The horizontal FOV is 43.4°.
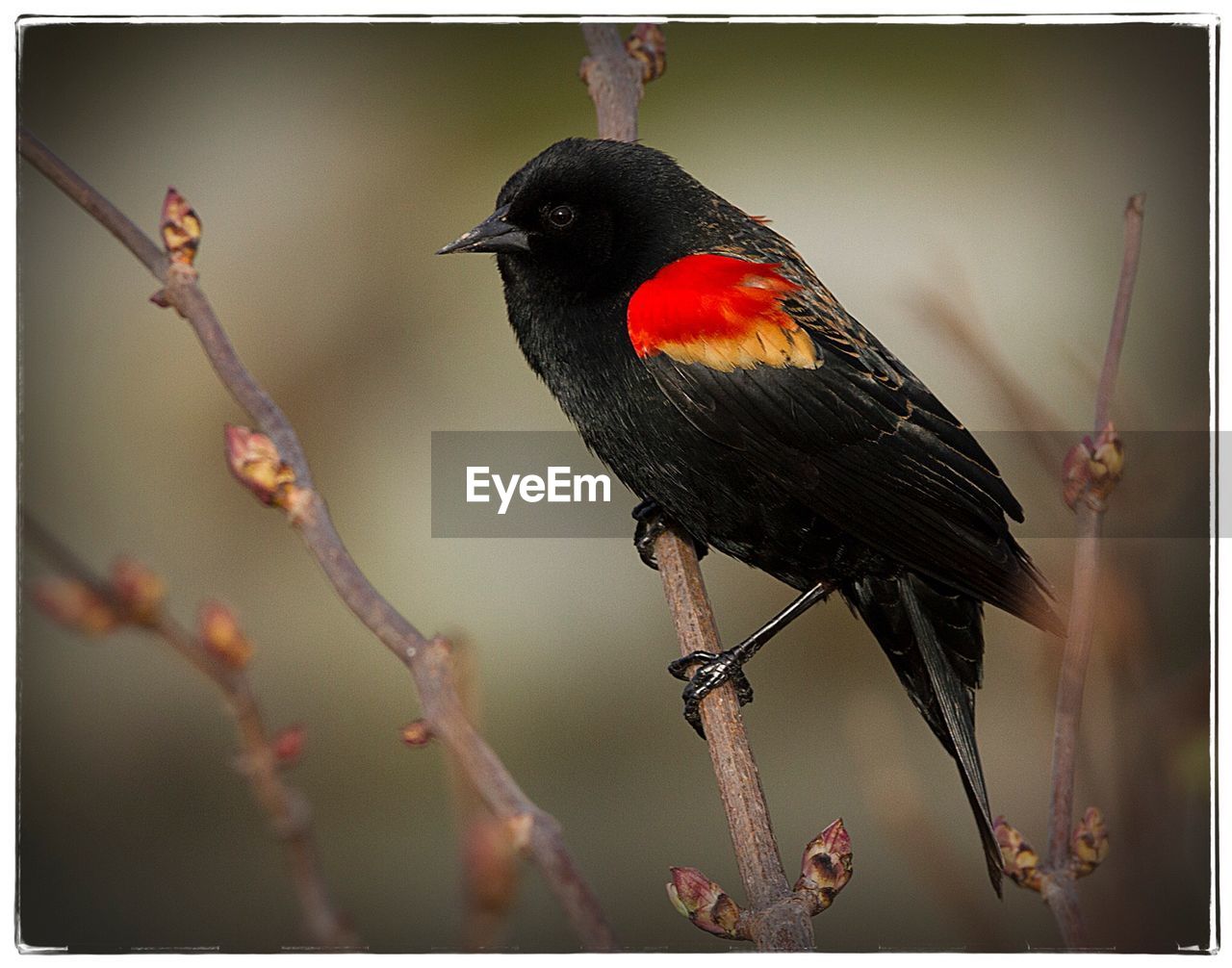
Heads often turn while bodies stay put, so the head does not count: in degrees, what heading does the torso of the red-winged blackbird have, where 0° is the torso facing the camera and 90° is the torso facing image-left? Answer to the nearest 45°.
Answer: approximately 90°

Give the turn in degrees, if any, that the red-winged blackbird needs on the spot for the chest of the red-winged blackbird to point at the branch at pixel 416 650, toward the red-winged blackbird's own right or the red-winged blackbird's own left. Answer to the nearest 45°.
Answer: approximately 45° to the red-winged blackbird's own left
